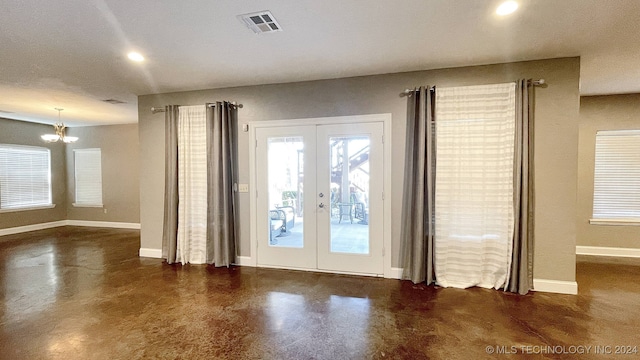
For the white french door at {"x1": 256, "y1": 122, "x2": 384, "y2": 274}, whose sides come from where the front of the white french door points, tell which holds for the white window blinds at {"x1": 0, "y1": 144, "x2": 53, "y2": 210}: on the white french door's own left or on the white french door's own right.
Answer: on the white french door's own right

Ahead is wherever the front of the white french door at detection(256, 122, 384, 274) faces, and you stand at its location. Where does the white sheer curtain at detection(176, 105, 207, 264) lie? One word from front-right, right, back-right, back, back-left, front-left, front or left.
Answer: right

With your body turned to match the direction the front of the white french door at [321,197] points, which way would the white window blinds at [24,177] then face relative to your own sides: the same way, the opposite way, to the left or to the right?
to the left

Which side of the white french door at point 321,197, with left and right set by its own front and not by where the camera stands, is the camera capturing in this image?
front

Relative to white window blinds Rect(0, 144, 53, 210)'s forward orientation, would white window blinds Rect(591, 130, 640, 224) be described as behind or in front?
in front

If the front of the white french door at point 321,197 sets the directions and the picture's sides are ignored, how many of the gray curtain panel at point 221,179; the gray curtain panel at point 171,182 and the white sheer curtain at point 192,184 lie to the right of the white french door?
3

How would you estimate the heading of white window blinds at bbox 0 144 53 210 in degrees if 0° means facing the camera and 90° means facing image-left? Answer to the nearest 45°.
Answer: approximately 315°

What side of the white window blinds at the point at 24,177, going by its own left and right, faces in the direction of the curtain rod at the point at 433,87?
front

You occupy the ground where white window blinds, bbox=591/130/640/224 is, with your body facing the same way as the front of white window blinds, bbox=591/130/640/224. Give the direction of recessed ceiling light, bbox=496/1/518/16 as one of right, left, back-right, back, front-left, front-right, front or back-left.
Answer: front

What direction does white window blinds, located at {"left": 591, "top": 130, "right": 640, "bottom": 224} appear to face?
toward the camera

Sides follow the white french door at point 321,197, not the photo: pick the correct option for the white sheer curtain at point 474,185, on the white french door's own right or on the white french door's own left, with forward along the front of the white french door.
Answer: on the white french door's own left

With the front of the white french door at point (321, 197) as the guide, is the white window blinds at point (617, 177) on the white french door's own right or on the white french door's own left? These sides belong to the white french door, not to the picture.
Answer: on the white french door's own left

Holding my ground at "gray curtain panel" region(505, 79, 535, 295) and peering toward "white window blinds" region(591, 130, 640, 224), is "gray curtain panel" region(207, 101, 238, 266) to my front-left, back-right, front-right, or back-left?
back-left

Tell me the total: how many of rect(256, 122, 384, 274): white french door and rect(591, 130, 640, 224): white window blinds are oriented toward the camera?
2

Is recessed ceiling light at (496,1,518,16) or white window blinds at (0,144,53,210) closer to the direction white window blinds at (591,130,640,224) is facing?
the recessed ceiling light
